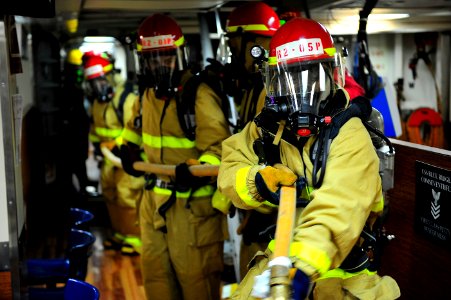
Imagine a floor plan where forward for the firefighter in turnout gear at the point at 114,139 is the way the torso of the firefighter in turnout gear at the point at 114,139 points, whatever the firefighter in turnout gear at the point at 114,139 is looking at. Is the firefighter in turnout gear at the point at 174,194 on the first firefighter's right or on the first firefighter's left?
on the first firefighter's left

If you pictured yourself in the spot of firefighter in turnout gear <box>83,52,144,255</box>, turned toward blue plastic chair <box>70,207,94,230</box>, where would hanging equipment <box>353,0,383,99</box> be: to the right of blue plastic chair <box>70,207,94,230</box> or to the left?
left

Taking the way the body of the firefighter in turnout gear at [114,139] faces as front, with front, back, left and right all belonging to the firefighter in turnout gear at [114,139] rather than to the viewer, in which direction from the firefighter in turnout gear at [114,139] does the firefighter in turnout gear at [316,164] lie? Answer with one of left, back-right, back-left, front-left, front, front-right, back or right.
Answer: front-left

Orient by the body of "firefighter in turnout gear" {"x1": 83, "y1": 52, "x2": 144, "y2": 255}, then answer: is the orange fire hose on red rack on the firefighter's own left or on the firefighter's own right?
on the firefighter's own left

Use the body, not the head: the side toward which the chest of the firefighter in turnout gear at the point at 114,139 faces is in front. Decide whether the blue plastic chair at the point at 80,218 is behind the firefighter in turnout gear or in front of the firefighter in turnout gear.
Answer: in front

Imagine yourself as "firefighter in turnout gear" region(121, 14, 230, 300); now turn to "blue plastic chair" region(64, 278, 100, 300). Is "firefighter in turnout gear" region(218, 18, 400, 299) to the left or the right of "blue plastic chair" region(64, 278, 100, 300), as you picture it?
left
